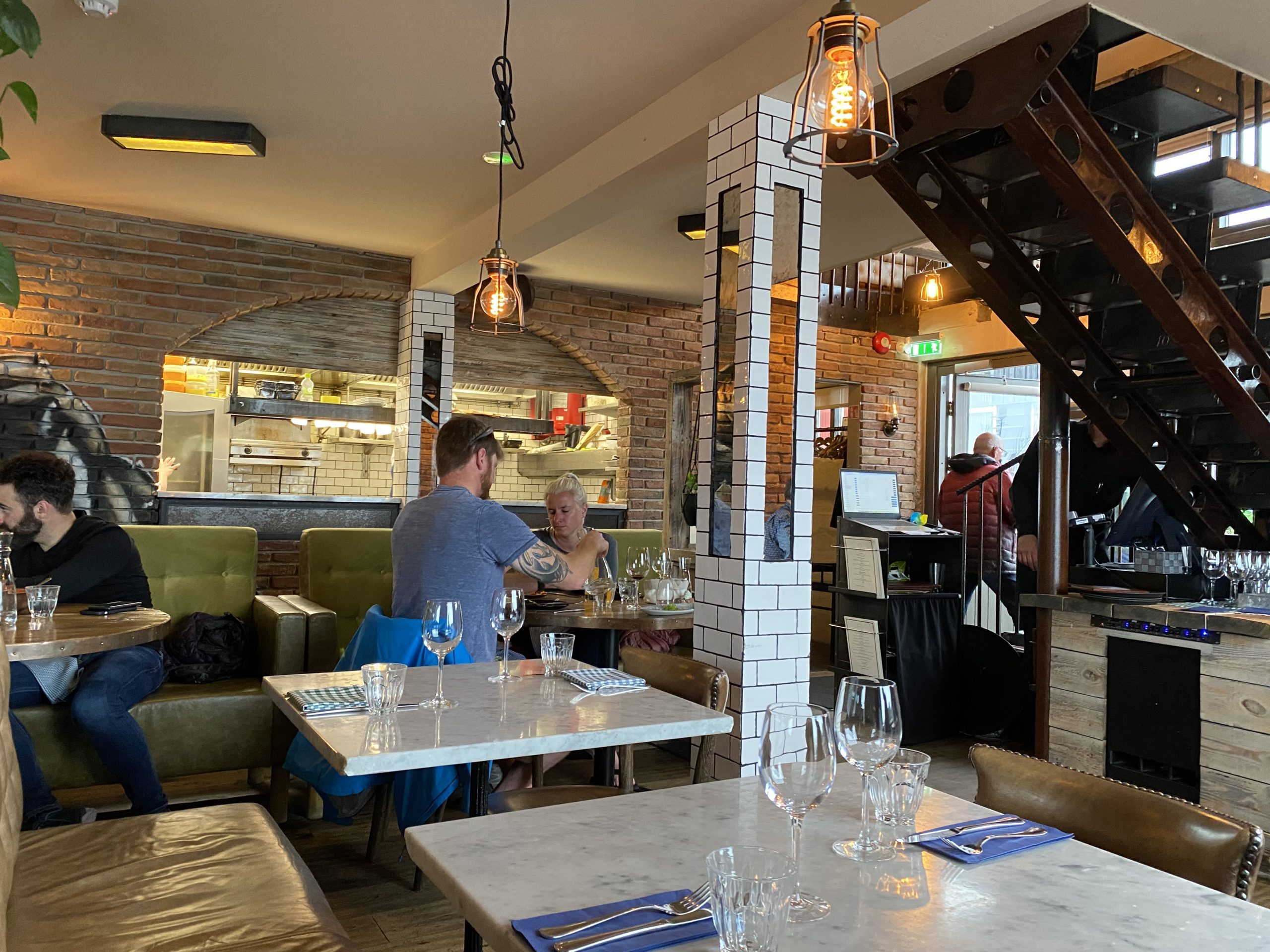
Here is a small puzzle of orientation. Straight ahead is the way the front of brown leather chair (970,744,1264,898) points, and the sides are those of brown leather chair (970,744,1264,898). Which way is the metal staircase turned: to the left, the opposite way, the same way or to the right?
the opposite way

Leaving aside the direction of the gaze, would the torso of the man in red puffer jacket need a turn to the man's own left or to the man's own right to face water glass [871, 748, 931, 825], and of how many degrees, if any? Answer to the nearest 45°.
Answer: approximately 135° to the man's own right

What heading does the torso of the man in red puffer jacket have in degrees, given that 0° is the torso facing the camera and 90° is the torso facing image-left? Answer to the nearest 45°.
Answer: approximately 225°

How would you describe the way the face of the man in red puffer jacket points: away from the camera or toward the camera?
away from the camera

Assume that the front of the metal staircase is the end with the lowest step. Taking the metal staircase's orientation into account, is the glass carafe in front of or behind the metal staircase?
behind

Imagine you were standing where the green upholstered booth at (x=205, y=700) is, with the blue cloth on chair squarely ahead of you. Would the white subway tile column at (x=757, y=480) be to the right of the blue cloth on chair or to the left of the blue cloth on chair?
left

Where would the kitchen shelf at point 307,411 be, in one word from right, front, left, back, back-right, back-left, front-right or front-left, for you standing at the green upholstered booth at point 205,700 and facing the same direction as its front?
back

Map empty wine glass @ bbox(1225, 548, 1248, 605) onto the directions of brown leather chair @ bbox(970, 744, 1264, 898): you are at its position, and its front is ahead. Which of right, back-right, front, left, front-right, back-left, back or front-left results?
back-right

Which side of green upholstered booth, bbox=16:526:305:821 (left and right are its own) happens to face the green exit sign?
left
